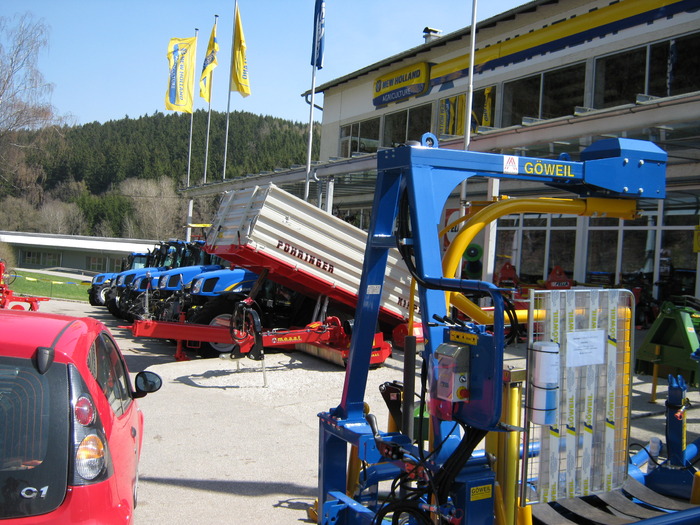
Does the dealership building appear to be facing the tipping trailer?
yes

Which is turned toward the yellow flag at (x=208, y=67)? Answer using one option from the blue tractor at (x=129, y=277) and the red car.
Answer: the red car

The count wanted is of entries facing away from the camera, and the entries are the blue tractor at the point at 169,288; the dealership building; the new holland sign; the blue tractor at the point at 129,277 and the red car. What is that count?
1

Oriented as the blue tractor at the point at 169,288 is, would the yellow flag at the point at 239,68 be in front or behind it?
behind

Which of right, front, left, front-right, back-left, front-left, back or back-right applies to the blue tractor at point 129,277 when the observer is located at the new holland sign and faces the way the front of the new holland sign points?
front

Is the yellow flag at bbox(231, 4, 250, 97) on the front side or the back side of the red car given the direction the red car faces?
on the front side

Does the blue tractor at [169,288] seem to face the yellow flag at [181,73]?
no

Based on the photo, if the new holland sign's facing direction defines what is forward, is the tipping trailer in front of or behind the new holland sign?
in front

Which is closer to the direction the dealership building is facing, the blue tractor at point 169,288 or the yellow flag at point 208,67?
the blue tractor

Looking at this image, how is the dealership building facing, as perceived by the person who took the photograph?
facing the viewer and to the left of the viewer

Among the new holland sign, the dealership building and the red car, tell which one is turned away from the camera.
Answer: the red car

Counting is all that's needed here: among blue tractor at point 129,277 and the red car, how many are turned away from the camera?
1

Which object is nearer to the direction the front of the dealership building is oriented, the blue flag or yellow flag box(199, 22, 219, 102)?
the blue flag

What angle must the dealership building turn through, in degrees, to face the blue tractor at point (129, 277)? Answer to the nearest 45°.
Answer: approximately 45° to its right

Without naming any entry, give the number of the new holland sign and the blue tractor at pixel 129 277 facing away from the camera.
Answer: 0

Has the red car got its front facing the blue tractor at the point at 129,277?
yes

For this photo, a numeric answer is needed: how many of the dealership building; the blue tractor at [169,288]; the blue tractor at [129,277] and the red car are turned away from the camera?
1

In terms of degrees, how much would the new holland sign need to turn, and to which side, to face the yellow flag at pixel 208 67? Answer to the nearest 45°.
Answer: approximately 90° to its right

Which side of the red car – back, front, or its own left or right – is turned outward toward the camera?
back

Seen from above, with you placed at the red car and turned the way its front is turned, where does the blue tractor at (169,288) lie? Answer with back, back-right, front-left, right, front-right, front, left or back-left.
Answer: front

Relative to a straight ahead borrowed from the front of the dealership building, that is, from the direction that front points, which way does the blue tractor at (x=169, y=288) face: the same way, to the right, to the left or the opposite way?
the same way
